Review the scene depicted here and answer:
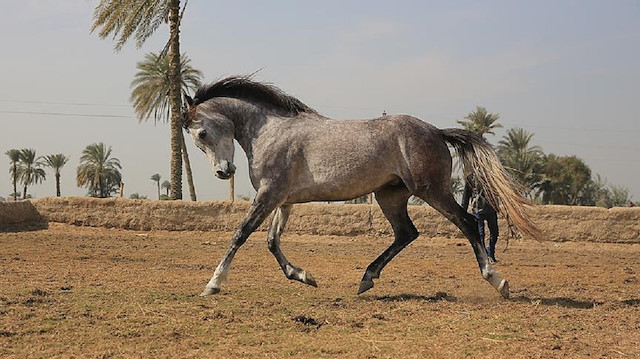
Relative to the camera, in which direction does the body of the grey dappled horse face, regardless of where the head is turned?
to the viewer's left
